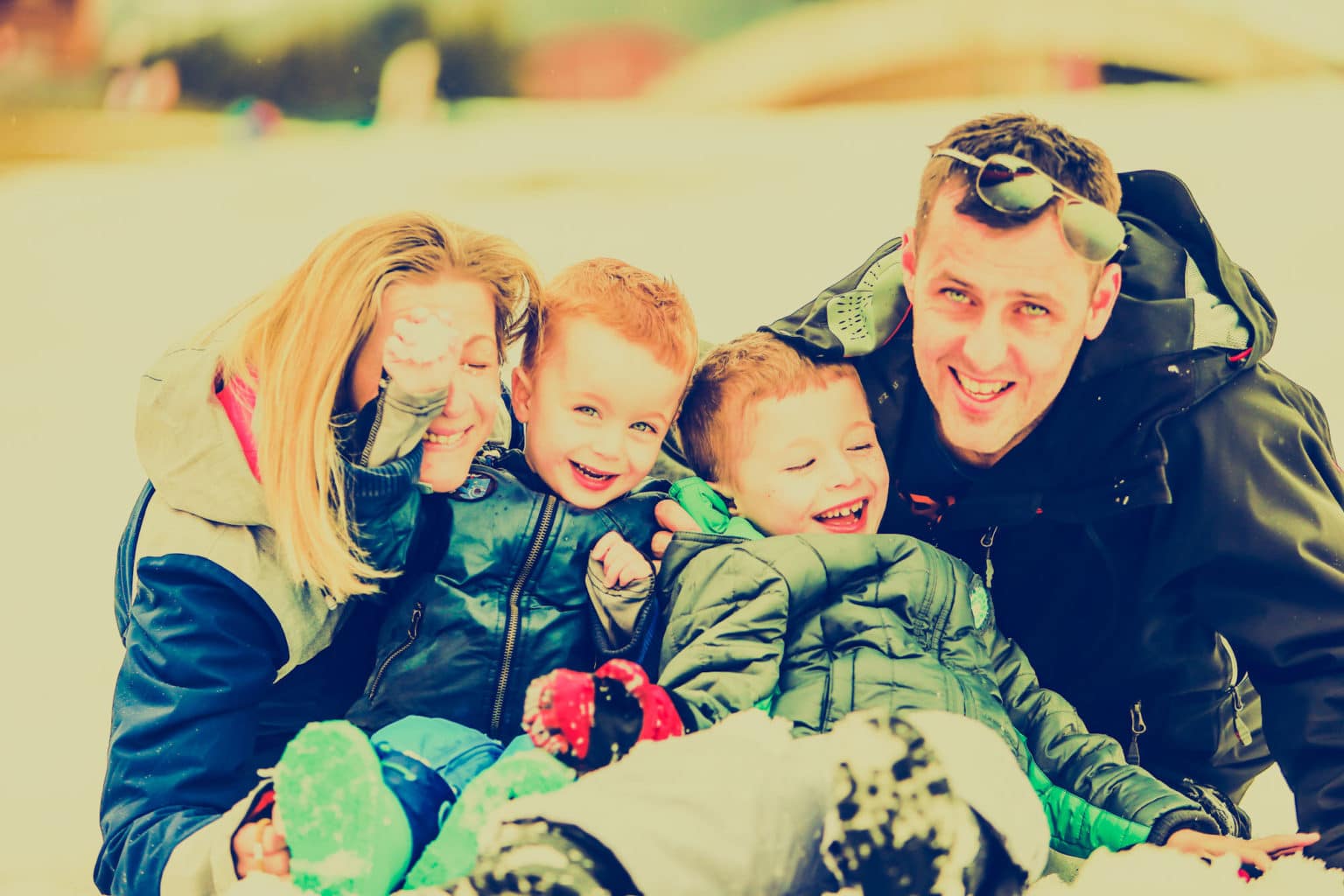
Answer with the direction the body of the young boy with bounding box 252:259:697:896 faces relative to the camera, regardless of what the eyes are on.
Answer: toward the camera

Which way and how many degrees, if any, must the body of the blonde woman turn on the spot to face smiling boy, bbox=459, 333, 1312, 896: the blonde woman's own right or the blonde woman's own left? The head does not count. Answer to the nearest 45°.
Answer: approximately 45° to the blonde woman's own left

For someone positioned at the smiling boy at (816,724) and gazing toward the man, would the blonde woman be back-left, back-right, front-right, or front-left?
back-left

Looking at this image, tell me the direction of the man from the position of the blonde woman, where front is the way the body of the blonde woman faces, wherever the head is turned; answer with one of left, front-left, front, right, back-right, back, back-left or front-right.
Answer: front-left

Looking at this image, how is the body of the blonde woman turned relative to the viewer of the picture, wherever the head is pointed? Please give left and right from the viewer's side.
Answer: facing the viewer and to the right of the viewer

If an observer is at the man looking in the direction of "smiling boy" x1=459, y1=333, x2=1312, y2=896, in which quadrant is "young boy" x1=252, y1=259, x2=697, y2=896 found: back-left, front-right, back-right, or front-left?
front-right

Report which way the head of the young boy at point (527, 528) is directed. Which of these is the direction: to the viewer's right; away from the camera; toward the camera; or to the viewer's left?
toward the camera

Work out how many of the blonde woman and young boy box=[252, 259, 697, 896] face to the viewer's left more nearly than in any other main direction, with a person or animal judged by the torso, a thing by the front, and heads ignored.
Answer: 0

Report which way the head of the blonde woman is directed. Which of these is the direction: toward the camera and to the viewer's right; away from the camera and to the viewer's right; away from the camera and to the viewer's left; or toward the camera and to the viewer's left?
toward the camera and to the viewer's right

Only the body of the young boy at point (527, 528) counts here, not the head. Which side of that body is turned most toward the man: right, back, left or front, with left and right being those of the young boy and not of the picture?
left

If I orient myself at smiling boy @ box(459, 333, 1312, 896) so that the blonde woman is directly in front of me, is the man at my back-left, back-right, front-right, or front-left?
back-right
